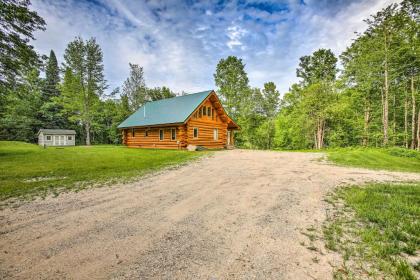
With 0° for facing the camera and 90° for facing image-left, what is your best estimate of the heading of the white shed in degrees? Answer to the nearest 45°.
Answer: approximately 0°
